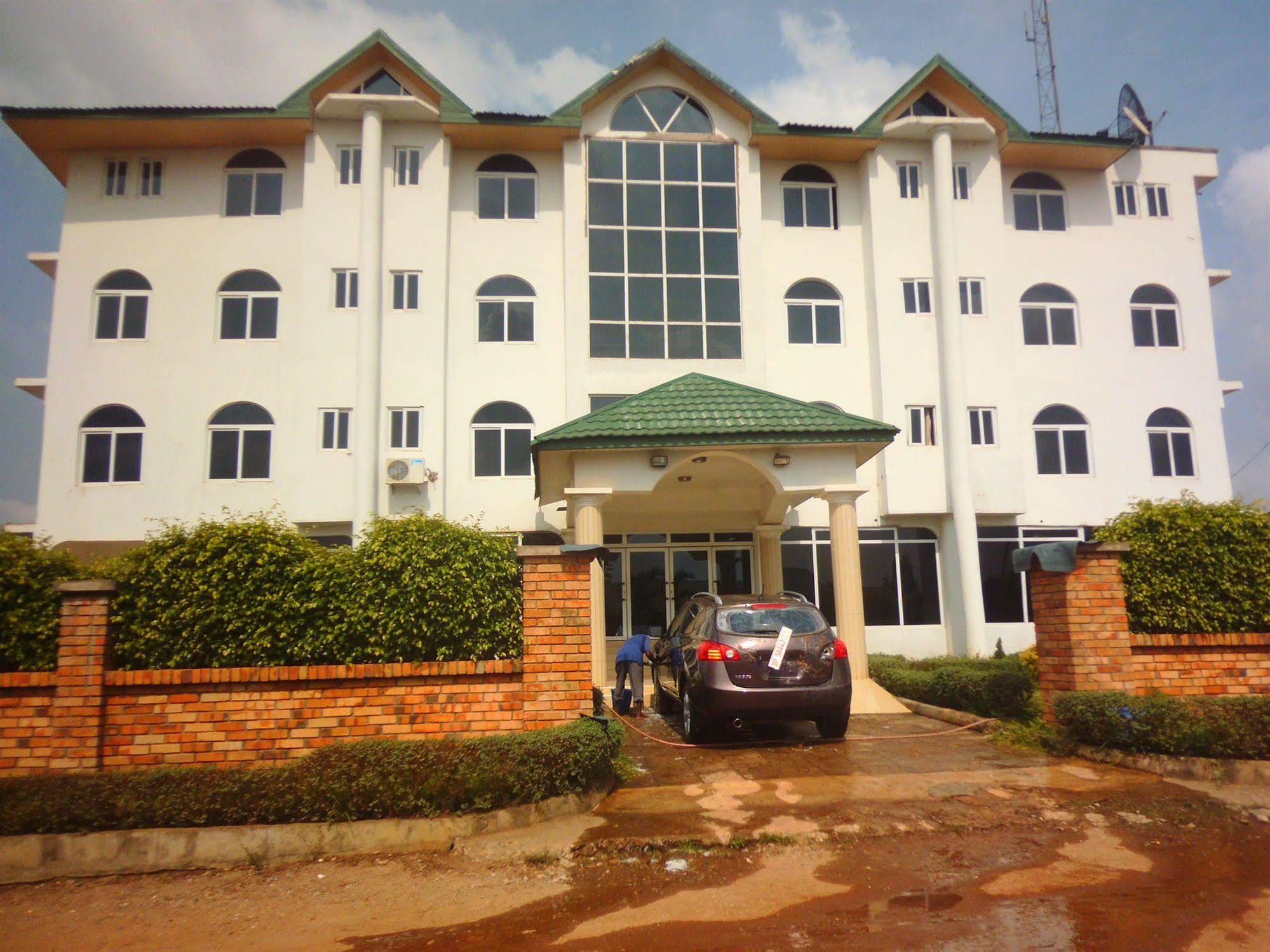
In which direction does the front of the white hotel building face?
toward the camera

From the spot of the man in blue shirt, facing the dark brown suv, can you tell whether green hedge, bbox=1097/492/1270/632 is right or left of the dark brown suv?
left

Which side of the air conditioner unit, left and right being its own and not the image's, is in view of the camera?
front

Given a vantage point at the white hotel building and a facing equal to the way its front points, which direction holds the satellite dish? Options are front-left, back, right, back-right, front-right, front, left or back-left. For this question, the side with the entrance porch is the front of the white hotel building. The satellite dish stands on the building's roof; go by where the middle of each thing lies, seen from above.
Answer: left

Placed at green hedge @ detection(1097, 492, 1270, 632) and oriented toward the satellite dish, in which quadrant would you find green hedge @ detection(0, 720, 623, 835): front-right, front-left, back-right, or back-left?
back-left

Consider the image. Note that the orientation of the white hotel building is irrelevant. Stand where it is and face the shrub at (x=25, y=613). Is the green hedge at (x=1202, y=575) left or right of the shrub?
left

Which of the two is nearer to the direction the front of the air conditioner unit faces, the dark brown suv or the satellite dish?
the dark brown suv

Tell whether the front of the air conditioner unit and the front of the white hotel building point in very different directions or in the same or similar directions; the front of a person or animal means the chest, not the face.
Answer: same or similar directions

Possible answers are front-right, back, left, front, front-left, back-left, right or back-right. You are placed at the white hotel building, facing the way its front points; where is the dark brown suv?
front

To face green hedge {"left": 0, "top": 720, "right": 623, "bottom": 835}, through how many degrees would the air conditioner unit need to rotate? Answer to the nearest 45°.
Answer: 0° — it already faces it

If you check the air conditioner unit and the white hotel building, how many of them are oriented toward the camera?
2

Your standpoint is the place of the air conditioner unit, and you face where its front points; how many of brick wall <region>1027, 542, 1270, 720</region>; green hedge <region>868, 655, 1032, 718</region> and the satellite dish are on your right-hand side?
0

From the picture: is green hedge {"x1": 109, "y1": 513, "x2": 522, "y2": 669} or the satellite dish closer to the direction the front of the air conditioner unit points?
the green hedge

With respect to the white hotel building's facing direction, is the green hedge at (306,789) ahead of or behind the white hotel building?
ahead
